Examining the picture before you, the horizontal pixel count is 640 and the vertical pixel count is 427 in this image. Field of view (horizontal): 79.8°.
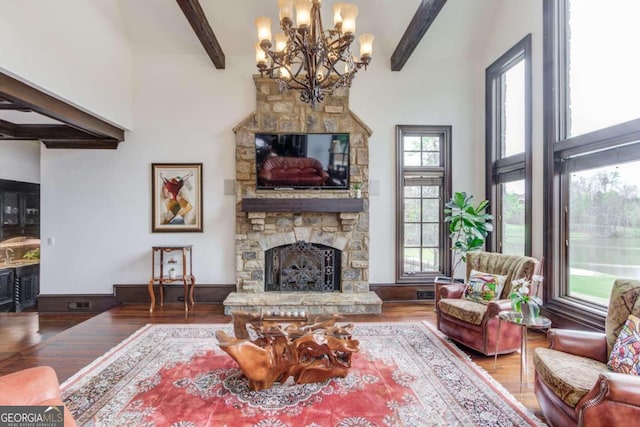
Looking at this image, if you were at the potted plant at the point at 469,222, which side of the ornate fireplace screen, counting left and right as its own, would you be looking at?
left

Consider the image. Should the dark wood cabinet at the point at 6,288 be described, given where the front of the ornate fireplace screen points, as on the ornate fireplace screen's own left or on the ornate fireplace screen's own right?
on the ornate fireplace screen's own right

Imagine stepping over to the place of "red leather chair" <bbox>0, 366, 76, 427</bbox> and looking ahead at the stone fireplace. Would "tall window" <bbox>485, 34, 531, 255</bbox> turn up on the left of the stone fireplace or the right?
right

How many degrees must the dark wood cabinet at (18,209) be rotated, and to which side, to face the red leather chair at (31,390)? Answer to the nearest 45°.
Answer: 0° — it already faces it

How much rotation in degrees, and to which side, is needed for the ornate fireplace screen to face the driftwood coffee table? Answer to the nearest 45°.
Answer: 0° — it already faces it

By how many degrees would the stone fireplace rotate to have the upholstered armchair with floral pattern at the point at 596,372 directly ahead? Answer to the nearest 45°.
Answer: approximately 45° to its left

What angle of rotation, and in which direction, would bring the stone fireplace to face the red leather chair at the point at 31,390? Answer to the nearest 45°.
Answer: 0° — it already faces it

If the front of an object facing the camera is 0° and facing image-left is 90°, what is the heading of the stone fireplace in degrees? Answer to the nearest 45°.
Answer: approximately 0°
